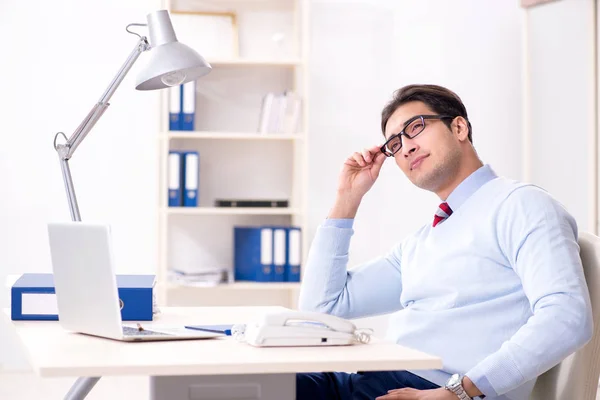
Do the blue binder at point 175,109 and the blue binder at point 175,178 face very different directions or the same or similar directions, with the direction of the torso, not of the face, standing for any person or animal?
same or similar directions

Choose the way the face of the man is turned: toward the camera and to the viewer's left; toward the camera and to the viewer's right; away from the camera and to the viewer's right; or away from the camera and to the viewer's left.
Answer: toward the camera and to the viewer's left

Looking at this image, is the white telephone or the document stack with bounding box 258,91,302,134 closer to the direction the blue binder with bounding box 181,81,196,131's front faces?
the white telephone

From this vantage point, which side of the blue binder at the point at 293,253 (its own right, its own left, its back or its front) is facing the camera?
front

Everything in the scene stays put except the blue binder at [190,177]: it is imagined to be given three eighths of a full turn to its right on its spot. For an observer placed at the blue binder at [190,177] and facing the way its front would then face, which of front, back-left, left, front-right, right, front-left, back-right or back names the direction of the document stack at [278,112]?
back-right

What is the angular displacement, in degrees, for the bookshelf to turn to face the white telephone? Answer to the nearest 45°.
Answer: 0° — it already faces it

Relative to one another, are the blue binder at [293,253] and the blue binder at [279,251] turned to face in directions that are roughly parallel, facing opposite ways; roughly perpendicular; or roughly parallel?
roughly parallel

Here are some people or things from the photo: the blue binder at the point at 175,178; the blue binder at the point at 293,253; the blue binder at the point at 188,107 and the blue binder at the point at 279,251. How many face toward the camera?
4

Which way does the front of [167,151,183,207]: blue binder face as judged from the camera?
facing the viewer

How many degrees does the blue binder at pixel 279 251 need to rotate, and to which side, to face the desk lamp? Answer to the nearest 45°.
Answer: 0° — it already faces it

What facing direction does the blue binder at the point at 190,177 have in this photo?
toward the camera

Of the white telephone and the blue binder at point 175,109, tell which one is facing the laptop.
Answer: the blue binder

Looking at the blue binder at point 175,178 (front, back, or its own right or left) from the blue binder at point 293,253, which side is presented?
left

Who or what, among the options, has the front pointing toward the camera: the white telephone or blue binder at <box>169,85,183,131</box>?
the blue binder
